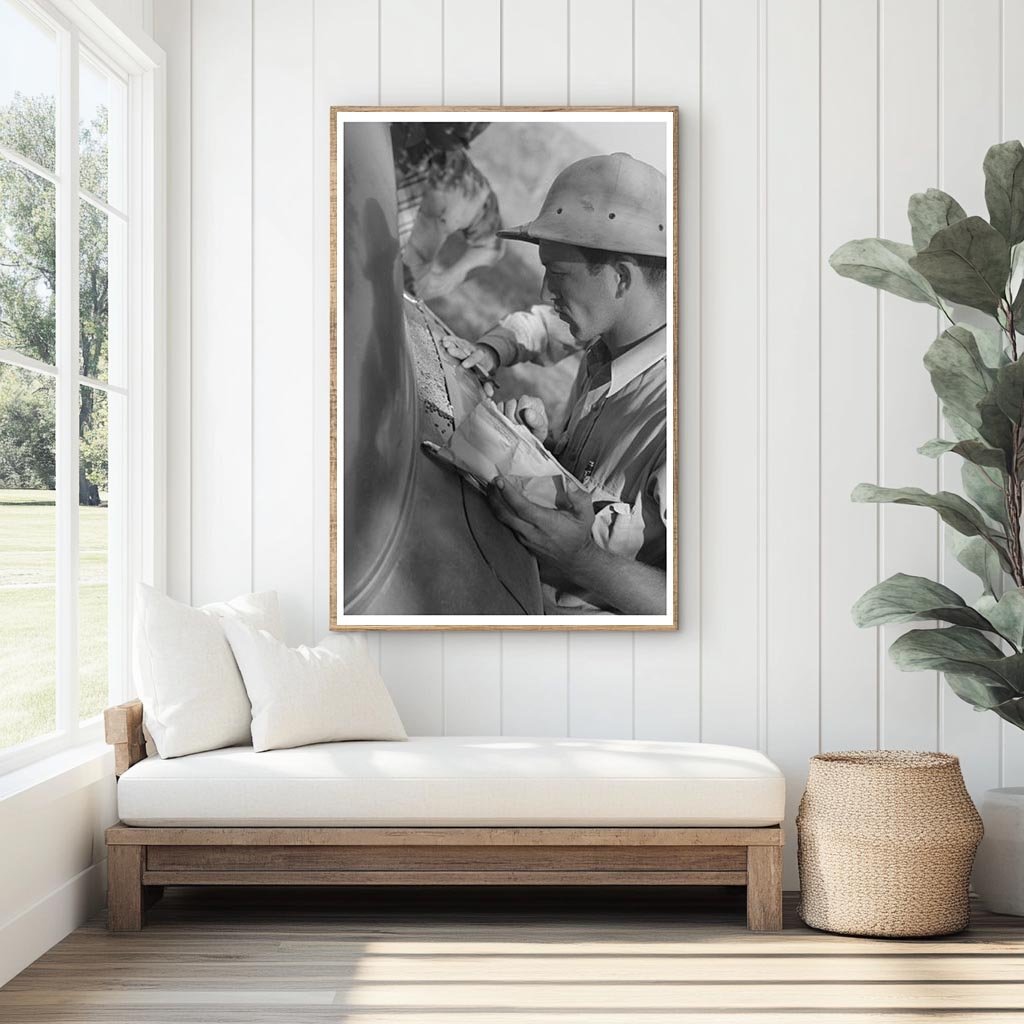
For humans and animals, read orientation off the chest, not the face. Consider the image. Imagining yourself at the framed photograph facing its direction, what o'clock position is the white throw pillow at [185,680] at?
The white throw pillow is roughly at 2 o'clock from the framed photograph.

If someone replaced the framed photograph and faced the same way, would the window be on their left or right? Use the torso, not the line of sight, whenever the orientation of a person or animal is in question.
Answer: on their right

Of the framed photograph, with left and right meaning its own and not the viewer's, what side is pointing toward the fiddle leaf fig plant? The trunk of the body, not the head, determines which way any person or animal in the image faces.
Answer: left

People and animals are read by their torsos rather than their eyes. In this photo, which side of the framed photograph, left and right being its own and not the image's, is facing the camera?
front

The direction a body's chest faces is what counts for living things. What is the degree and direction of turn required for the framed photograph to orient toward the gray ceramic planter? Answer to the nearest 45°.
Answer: approximately 90° to its left
